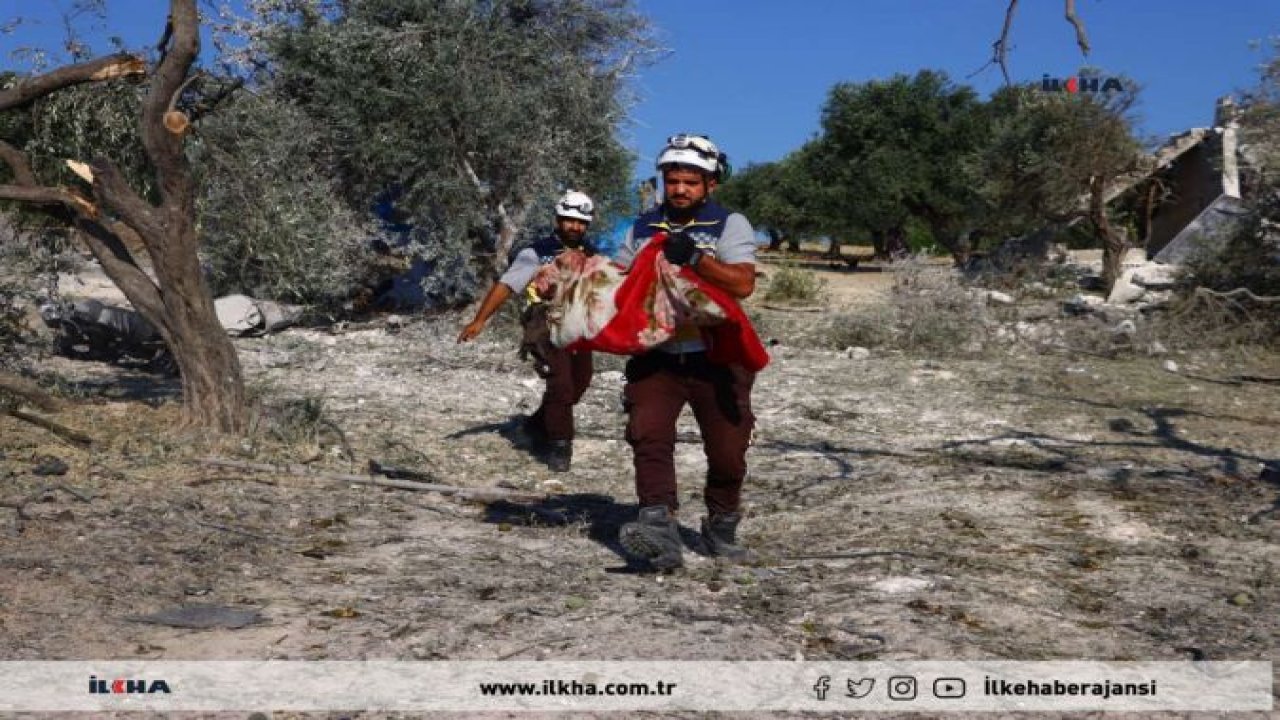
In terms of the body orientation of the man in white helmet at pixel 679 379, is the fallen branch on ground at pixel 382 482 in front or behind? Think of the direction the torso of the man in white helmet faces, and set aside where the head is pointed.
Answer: behind

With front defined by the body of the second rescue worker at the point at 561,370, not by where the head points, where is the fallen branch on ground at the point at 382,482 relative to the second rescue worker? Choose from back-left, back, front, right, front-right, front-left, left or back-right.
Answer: front-right

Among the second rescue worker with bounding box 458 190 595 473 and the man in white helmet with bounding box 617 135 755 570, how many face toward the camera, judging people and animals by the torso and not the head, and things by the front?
2

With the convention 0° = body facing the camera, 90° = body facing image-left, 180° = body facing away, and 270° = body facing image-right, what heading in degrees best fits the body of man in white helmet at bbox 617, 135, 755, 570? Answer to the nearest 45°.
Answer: approximately 0°

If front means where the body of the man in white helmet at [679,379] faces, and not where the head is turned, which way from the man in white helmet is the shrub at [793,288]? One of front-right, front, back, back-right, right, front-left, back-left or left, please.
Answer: back

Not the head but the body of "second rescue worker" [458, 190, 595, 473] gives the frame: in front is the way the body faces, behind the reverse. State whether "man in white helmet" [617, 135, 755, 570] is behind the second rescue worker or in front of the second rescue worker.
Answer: in front

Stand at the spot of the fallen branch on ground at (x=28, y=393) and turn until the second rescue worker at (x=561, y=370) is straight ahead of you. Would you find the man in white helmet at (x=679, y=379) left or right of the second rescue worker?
right

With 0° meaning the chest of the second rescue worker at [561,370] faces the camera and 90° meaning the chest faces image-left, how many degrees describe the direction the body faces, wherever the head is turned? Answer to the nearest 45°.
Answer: approximately 0°
